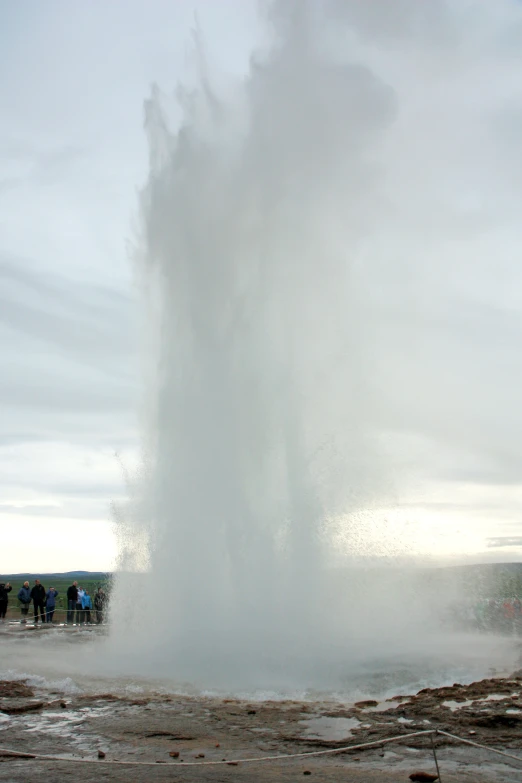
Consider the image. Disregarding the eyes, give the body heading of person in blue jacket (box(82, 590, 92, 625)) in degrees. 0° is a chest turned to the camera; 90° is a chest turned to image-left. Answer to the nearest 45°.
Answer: approximately 0°

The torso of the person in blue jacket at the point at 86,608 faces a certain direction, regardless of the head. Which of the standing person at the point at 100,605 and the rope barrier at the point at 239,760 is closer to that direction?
the rope barrier

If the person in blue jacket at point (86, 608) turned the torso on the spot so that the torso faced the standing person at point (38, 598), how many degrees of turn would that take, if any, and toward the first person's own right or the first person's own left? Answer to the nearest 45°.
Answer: approximately 90° to the first person's own right

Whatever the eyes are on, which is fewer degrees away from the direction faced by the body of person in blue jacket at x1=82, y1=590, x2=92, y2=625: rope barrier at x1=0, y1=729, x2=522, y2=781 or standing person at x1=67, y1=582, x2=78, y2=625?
the rope barrier

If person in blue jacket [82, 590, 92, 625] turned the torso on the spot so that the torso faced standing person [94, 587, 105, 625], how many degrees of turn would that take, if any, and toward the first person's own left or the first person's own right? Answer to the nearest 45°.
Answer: approximately 45° to the first person's own left

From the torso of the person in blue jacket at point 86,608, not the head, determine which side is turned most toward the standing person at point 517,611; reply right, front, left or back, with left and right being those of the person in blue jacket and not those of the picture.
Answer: left

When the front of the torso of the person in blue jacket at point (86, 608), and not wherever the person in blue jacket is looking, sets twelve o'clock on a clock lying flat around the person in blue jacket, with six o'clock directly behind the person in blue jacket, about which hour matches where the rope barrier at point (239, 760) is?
The rope barrier is roughly at 12 o'clock from the person in blue jacket.

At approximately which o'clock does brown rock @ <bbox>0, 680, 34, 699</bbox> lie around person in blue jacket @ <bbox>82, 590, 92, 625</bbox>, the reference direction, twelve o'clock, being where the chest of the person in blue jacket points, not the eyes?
The brown rock is roughly at 12 o'clock from the person in blue jacket.
